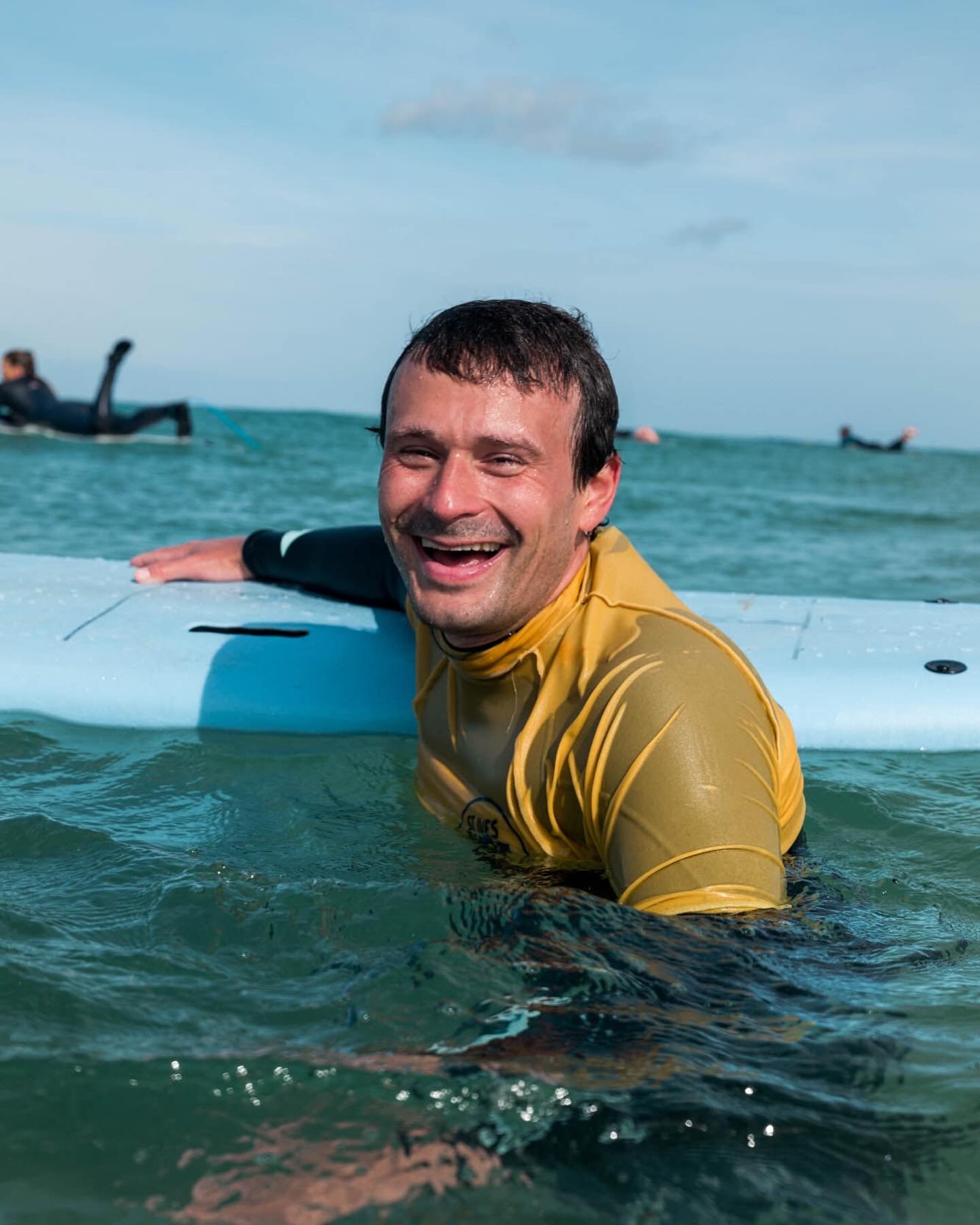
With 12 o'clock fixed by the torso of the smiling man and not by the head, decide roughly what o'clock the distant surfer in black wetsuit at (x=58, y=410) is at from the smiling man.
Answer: The distant surfer in black wetsuit is roughly at 4 o'clock from the smiling man.

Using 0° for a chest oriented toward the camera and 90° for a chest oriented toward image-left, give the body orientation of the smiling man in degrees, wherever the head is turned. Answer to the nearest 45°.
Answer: approximately 45°
